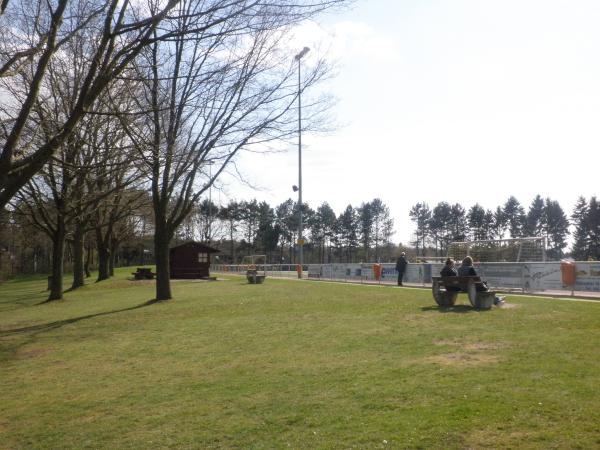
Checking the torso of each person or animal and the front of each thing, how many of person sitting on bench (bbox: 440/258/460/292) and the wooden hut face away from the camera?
1

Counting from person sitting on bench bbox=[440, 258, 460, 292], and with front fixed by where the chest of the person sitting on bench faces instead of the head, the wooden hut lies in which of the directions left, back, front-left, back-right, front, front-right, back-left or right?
front-left

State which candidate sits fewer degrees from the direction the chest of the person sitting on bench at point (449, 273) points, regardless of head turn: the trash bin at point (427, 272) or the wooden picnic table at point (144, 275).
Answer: the trash bin

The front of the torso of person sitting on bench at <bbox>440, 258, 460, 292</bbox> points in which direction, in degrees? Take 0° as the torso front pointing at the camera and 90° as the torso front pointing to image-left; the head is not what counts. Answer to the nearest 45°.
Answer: approximately 180°

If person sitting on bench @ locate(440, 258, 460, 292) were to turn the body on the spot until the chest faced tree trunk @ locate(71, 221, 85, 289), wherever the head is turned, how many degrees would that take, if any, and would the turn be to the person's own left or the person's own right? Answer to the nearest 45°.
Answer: approximately 45° to the person's own left

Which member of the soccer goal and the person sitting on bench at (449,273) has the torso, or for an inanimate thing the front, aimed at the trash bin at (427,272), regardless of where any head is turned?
the person sitting on bench

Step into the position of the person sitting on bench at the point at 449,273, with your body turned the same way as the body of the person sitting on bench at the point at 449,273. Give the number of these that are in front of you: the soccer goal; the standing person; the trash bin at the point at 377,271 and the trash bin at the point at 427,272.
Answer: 4
